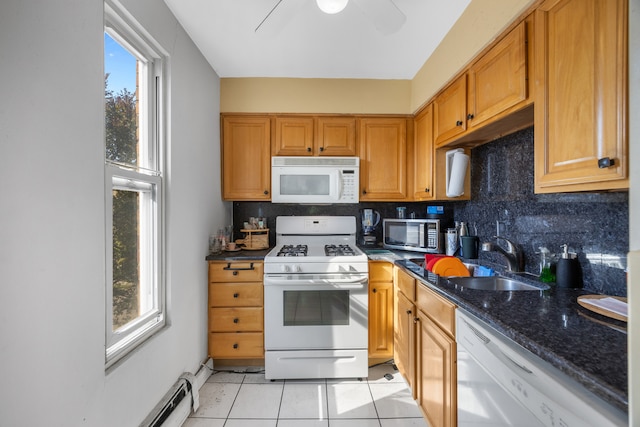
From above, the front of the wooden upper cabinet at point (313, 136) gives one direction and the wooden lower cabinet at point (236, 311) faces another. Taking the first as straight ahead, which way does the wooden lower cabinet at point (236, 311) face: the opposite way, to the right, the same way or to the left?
the same way

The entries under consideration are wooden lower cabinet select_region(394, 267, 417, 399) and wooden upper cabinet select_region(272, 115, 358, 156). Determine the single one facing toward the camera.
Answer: the wooden upper cabinet

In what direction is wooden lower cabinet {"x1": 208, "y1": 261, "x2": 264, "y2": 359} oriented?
toward the camera

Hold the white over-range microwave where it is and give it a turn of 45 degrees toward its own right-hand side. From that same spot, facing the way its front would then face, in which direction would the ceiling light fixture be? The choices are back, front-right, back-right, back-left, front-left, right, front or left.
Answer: front-left

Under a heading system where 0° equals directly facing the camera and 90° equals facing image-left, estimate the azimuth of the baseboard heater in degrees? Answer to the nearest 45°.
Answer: approximately 315°

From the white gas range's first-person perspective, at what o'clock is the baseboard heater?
The baseboard heater is roughly at 2 o'clock from the white gas range.

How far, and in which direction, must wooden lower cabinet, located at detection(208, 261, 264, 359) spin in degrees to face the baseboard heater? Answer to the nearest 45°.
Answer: approximately 45° to its right

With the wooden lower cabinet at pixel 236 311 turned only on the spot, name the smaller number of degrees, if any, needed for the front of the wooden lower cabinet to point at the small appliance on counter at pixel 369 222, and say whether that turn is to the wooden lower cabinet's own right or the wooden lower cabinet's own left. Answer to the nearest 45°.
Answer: approximately 90° to the wooden lower cabinet's own left

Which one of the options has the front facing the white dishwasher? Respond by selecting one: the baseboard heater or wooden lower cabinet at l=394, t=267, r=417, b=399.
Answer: the baseboard heater

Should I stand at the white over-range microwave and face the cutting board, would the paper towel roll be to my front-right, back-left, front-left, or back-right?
front-left

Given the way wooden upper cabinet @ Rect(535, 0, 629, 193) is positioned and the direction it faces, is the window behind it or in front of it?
in front

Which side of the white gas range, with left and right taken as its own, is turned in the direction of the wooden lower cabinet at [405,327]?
left

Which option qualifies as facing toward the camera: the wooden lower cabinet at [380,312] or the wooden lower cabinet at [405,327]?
the wooden lower cabinet at [380,312]

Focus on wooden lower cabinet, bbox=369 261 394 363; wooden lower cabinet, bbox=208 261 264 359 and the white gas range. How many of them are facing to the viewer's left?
0

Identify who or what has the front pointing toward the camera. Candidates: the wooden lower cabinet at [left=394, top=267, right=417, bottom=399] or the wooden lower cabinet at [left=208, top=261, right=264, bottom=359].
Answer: the wooden lower cabinet at [left=208, top=261, right=264, bottom=359]

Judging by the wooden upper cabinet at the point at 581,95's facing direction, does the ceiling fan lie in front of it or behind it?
in front

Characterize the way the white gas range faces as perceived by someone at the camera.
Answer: facing the viewer
